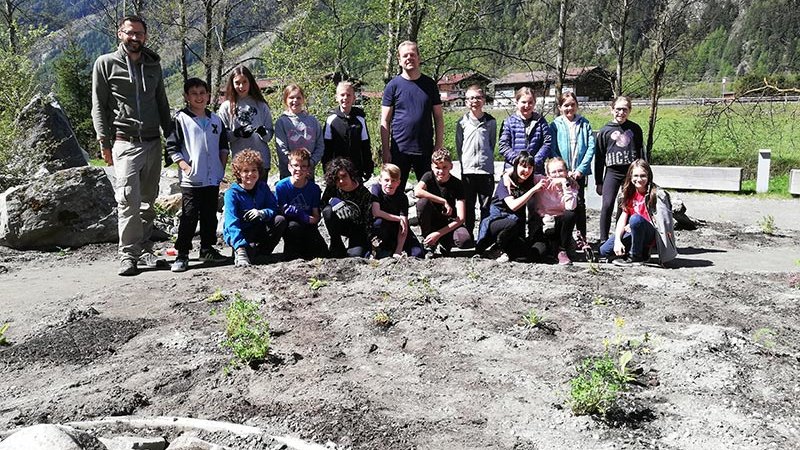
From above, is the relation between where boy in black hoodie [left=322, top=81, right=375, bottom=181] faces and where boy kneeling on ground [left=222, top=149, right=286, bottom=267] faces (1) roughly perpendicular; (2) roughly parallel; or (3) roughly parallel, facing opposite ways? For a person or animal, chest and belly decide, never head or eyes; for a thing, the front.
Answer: roughly parallel

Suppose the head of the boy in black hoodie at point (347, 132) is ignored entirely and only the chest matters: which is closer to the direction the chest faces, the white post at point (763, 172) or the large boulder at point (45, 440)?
the large boulder

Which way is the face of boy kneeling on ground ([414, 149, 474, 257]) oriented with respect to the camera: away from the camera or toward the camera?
toward the camera

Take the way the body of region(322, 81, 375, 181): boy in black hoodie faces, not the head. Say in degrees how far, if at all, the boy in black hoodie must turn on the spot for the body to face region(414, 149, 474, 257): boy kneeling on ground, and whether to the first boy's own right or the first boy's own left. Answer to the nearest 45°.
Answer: approximately 90° to the first boy's own left

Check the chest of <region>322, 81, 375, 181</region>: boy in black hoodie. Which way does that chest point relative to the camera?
toward the camera

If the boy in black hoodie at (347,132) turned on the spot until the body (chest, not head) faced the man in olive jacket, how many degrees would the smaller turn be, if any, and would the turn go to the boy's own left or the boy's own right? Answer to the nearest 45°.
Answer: approximately 90° to the boy's own right

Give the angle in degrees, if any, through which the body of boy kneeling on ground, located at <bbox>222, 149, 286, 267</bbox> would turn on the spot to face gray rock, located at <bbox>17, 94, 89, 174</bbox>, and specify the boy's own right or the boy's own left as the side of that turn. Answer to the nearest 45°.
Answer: approximately 135° to the boy's own right

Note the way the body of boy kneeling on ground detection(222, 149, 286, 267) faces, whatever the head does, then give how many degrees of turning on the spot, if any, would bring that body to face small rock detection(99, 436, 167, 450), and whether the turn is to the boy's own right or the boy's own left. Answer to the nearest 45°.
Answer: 0° — they already face it

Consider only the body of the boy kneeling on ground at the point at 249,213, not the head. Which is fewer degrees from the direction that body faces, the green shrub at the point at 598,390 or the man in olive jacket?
the green shrub

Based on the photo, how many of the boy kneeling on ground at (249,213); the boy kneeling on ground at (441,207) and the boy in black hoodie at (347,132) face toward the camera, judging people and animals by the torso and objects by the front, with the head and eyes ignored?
3

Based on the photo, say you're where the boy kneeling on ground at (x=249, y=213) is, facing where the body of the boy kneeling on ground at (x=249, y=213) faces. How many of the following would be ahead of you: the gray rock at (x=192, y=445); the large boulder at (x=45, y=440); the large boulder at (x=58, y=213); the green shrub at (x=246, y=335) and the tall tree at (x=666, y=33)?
3

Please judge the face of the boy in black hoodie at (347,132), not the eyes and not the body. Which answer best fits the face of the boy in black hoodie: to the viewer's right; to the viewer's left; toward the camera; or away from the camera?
toward the camera

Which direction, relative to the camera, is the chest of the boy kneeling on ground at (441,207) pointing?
toward the camera

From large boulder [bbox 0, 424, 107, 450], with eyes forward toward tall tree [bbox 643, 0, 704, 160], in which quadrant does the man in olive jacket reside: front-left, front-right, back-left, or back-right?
front-left

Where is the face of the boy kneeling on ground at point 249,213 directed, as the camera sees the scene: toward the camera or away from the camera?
toward the camera

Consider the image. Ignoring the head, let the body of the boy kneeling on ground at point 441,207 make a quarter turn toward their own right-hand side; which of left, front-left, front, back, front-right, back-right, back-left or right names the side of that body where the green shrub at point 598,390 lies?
left
